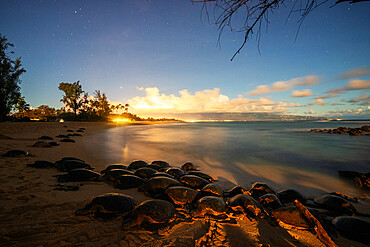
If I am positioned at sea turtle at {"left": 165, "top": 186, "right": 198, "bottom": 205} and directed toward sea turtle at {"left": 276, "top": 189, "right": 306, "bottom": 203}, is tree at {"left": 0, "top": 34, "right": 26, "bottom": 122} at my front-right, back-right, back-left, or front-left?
back-left

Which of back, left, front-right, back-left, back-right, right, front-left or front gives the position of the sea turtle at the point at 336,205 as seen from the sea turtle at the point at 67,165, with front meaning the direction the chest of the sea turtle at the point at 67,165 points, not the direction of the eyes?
back-left

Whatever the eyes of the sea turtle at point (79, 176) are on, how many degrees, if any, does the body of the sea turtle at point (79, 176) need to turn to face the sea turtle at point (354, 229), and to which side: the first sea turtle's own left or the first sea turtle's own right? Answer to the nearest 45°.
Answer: approximately 135° to the first sea turtle's own left

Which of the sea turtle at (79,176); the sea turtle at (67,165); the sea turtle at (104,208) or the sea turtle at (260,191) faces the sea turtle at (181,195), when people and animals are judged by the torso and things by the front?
the sea turtle at (260,191)

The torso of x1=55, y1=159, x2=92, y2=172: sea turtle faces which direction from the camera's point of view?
to the viewer's left

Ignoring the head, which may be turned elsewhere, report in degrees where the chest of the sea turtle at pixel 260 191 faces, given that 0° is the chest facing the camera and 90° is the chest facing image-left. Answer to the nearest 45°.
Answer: approximately 45°

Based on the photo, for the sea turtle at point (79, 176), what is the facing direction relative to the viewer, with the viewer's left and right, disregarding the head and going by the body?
facing to the left of the viewer

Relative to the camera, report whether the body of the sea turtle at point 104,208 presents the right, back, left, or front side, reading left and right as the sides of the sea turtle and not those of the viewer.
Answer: left

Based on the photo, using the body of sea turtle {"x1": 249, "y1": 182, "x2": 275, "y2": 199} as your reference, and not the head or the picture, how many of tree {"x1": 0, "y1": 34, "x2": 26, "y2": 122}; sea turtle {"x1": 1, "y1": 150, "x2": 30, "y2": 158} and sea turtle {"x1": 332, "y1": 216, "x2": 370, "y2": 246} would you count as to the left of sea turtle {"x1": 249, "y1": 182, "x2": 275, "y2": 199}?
1

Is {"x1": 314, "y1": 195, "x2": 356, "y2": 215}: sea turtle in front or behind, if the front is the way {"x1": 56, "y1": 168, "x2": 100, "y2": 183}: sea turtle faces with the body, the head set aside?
behind

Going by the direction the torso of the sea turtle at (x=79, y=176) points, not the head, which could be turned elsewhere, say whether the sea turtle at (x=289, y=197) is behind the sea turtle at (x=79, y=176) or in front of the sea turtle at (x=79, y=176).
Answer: behind
